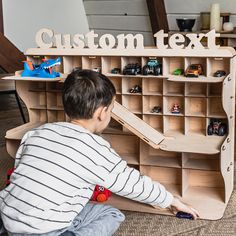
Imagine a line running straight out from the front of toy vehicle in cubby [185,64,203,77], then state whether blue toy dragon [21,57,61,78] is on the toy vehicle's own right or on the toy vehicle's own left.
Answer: on the toy vehicle's own right

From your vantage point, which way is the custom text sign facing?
toward the camera

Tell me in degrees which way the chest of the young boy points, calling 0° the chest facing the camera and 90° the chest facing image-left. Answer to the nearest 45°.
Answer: approximately 225°

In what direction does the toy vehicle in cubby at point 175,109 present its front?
toward the camera

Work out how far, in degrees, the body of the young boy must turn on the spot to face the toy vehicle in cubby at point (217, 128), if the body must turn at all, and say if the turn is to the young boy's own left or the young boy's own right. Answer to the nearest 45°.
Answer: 0° — they already face it

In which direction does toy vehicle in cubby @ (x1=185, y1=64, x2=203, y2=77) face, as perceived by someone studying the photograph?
facing the viewer and to the left of the viewer

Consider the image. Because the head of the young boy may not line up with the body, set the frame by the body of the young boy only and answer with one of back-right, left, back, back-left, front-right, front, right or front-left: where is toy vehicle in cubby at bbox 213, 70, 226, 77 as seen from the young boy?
front

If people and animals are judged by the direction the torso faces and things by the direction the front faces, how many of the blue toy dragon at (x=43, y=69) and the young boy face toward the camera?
0
